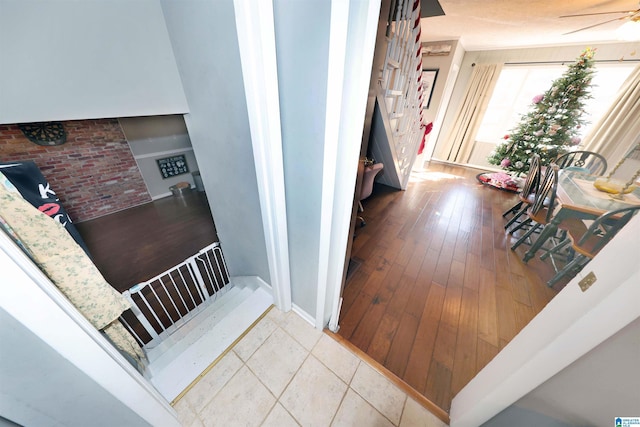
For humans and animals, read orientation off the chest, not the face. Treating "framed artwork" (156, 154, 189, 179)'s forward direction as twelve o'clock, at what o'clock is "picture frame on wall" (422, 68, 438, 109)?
The picture frame on wall is roughly at 10 o'clock from the framed artwork.

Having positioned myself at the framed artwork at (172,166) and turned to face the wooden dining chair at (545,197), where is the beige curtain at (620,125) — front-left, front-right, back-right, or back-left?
front-left

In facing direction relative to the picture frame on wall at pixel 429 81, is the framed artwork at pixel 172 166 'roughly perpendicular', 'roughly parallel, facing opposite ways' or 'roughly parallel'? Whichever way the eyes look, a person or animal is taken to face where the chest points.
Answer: roughly perpendicular

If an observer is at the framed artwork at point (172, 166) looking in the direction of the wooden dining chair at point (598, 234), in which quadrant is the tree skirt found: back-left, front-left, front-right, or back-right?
front-left

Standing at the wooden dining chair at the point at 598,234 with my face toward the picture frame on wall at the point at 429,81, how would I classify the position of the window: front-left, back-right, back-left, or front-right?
front-right

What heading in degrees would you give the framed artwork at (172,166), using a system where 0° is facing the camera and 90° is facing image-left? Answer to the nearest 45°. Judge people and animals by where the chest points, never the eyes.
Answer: approximately 0°

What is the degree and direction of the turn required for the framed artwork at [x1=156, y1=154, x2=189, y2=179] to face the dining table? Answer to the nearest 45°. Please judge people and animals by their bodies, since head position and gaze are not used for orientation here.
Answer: approximately 45° to its left

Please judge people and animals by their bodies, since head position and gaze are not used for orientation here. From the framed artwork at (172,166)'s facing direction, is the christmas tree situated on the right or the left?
on its left
